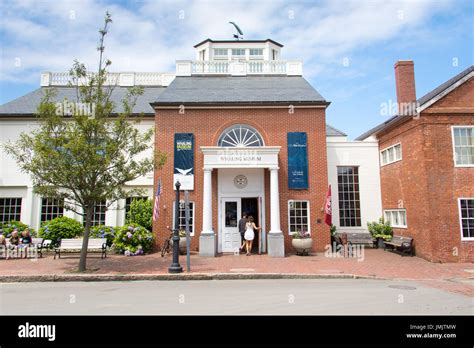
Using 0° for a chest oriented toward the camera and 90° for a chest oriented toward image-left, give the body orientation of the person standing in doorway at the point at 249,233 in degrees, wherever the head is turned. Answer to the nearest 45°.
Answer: approximately 180°

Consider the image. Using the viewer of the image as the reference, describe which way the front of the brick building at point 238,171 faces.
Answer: facing the viewer

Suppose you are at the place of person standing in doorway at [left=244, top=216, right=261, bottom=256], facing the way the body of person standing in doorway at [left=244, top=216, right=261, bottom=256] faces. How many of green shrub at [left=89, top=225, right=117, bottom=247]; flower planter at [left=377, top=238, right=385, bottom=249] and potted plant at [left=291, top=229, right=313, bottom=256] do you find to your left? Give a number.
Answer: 1

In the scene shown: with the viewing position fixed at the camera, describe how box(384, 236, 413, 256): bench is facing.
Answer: facing the viewer and to the left of the viewer

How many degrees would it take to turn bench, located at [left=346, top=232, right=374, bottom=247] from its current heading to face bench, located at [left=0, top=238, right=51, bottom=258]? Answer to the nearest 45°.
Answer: approximately 45° to its right

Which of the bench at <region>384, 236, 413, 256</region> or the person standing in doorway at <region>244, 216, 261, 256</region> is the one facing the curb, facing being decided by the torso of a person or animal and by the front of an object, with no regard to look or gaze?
the bench

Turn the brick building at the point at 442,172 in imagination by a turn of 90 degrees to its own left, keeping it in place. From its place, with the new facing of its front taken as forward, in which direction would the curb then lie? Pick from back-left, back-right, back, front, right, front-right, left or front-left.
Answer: back-right

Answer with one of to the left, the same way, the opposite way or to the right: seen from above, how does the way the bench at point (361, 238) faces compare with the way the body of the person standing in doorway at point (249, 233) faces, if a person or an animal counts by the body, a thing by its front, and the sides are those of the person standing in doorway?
the opposite way

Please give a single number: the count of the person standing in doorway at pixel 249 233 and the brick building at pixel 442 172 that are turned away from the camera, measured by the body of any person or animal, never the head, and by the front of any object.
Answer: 1

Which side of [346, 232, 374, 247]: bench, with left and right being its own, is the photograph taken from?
front

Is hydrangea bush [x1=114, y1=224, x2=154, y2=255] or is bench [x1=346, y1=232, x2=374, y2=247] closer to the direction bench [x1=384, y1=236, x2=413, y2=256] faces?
the hydrangea bush

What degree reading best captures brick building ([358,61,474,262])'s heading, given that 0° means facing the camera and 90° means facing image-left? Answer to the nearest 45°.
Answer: approximately 0°
